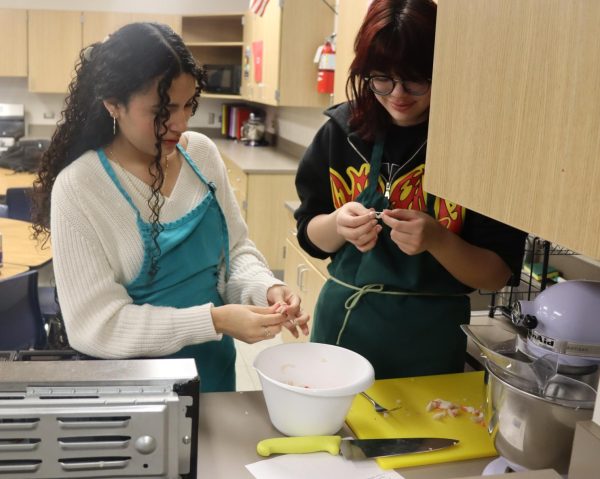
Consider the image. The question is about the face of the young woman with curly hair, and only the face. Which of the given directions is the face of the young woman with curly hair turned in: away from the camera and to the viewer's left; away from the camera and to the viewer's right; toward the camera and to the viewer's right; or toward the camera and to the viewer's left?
toward the camera and to the viewer's right

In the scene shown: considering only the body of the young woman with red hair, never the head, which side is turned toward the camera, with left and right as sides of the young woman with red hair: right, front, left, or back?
front

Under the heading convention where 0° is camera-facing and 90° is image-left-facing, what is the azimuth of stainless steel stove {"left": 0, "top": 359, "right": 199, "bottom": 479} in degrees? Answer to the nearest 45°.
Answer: approximately 180°

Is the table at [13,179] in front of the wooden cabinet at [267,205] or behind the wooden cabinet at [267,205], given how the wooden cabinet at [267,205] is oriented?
in front

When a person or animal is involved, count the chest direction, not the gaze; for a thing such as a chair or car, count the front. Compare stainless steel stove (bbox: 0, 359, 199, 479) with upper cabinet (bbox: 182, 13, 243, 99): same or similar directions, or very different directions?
very different directions

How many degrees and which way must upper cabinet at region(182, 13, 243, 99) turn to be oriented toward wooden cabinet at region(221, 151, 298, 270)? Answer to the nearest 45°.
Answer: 0° — it already faces it

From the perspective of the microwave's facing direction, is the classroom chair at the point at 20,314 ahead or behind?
ahead

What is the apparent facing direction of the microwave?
toward the camera

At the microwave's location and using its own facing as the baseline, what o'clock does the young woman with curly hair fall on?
The young woman with curly hair is roughly at 12 o'clock from the microwave.
